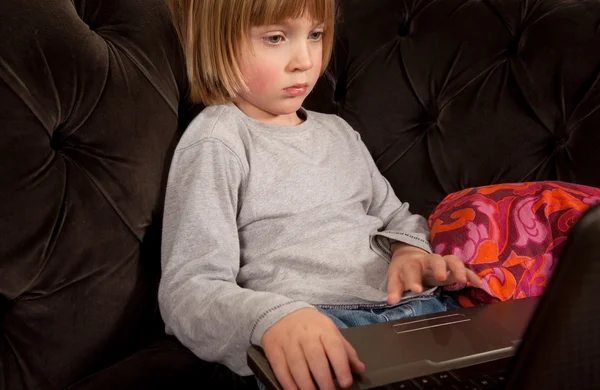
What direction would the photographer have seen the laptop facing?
facing away from the viewer and to the left of the viewer

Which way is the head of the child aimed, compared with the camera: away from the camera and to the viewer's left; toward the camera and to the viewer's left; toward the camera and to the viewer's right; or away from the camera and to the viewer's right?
toward the camera and to the viewer's right

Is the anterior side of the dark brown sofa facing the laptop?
yes

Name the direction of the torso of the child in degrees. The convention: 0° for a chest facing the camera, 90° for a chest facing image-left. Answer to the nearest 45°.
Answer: approximately 315°
